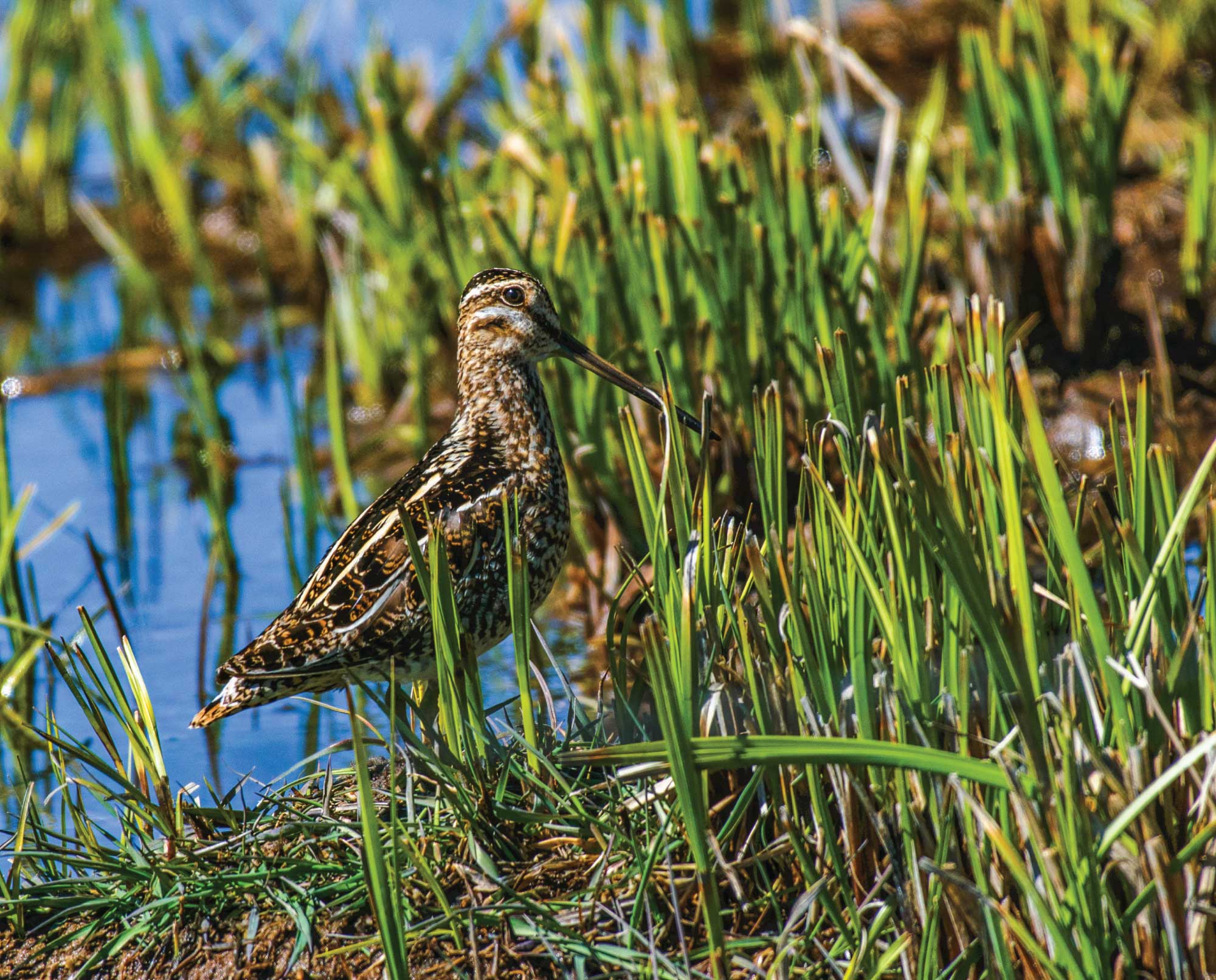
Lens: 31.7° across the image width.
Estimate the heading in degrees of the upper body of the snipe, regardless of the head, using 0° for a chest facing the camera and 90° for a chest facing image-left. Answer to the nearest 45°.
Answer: approximately 270°
